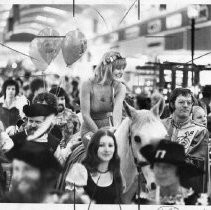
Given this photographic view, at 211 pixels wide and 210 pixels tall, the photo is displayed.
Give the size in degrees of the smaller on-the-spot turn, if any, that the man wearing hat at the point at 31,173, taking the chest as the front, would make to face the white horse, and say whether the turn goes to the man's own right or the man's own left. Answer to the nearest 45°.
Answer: approximately 135° to the man's own left

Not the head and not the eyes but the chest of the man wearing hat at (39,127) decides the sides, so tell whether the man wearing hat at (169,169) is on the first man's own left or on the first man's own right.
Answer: on the first man's own left

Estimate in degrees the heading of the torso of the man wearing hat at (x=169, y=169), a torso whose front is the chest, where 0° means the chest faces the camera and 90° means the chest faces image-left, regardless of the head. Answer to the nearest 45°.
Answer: approximately 45°

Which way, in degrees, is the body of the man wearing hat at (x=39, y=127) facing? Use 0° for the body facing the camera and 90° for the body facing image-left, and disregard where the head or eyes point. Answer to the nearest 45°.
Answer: approximately 45°

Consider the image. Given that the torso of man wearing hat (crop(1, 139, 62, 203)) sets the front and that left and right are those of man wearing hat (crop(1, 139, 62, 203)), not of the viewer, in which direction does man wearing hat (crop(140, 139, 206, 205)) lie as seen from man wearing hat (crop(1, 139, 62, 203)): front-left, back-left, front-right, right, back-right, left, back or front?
back-left
